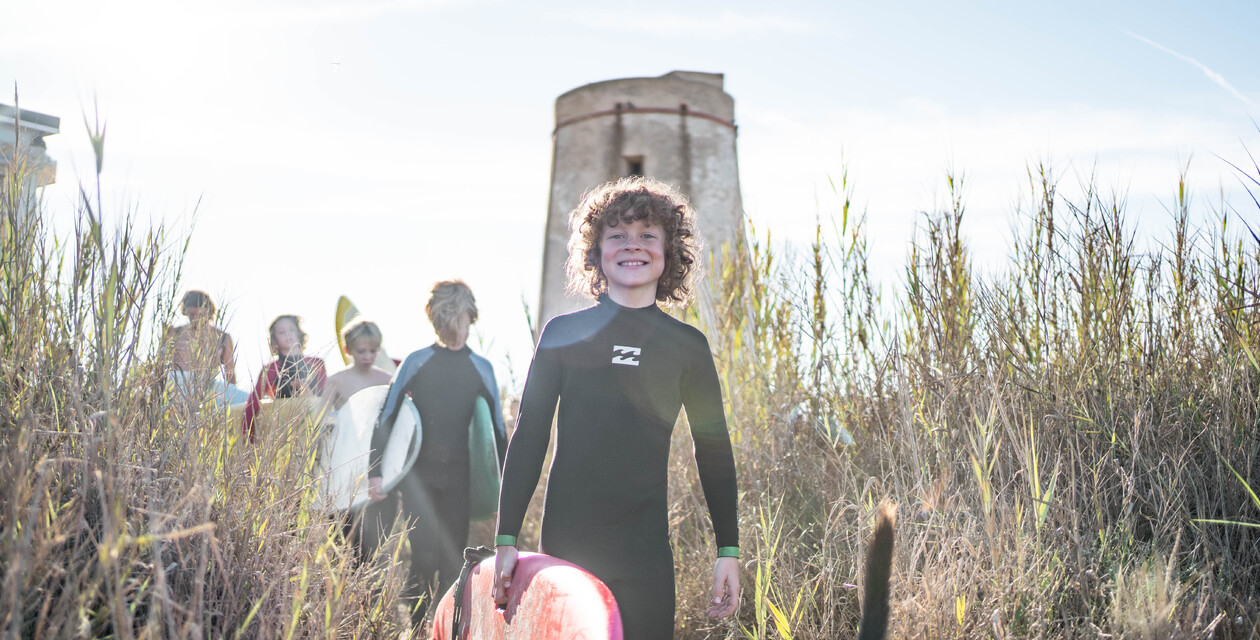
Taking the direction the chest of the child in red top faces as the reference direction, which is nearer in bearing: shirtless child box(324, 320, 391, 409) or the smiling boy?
the smiling boy

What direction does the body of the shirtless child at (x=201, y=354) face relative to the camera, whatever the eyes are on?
toward the camera

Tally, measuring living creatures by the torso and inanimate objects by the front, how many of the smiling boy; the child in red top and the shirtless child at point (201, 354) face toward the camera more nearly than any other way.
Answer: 3

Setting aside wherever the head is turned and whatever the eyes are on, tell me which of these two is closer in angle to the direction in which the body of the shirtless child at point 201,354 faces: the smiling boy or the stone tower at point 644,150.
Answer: the smiling boy

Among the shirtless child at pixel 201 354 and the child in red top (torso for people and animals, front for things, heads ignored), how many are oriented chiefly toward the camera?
2

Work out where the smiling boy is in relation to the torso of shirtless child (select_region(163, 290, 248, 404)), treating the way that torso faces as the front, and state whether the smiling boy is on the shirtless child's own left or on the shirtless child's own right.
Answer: on the shirtless child's own left

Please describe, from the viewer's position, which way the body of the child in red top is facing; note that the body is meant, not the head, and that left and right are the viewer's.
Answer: facing the viewer

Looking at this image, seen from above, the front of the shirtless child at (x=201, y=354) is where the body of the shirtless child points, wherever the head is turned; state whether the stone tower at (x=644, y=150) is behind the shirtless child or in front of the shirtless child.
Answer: behind
